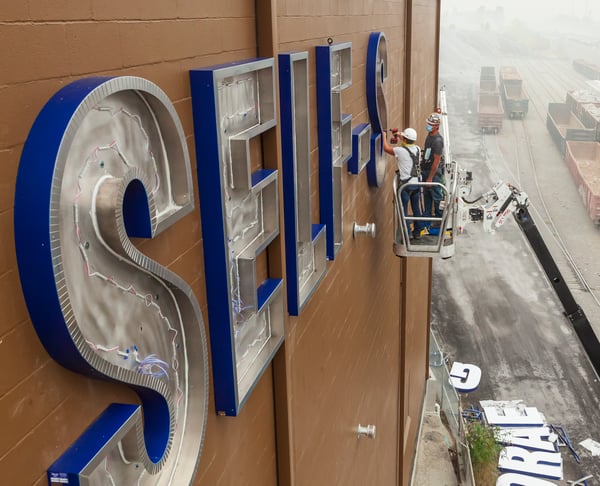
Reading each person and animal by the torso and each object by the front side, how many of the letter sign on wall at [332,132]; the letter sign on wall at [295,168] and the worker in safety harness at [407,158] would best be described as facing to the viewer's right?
2

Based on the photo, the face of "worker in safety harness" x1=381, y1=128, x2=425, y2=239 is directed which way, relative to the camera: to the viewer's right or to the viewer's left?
to the viewer's left

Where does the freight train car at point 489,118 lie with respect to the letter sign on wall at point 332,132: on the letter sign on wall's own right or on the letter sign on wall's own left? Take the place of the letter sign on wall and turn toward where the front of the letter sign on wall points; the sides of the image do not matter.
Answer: on the letter sign on wall's own left

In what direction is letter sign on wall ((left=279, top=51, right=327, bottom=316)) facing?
to the viewer's right

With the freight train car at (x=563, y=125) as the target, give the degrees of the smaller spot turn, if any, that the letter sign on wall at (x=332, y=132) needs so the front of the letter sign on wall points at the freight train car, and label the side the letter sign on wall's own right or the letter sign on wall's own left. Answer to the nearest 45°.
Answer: approximately 90° to the letter sign on wall's own left

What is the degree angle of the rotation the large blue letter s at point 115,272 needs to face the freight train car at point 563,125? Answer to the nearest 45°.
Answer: approximately 90° to its left

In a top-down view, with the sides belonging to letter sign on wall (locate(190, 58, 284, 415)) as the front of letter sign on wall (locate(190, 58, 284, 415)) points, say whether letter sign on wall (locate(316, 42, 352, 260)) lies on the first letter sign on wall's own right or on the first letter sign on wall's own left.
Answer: on the first letter sign on wall's own left

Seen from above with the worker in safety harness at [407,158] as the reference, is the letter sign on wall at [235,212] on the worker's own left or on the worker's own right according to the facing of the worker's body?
on the worker's own left

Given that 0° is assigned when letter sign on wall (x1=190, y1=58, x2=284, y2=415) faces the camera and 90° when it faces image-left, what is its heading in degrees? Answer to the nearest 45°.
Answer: approximately 315°

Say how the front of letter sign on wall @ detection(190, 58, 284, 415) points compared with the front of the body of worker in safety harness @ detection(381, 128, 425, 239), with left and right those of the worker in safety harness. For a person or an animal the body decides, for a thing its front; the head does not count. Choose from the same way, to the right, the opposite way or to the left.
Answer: the opposite way

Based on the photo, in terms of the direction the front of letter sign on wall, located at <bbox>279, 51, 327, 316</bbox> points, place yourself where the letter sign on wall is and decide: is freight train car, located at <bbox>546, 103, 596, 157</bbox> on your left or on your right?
on your left

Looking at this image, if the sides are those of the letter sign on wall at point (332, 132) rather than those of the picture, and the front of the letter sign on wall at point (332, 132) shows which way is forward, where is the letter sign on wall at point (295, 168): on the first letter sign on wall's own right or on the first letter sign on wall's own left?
on the first letter sign on wall's own right

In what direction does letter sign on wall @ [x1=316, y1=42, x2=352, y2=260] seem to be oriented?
to the viewer's right

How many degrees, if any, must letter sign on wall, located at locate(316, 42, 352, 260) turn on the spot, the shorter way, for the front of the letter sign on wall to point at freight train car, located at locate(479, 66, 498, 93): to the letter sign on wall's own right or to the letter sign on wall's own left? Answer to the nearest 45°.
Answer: approximately 90° to the letter sign on wall's own left
